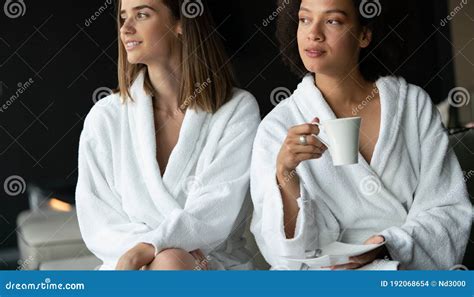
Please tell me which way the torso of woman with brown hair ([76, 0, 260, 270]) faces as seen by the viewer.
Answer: toward the camera

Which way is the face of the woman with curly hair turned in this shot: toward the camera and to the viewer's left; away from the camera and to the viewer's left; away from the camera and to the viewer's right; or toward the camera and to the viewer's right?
toward the camera and to the viewer's left

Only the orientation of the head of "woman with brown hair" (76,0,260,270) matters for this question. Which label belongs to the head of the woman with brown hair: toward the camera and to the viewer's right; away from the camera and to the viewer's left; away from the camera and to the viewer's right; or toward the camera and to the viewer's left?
toward the camera and to the viewer's left

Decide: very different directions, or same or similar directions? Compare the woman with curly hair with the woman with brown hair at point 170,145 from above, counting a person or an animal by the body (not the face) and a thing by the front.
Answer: same or similar directions

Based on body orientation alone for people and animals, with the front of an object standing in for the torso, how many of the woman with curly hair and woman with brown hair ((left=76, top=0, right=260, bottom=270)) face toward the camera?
2

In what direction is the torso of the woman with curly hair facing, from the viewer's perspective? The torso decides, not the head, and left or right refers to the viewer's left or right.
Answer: facing the viewer
